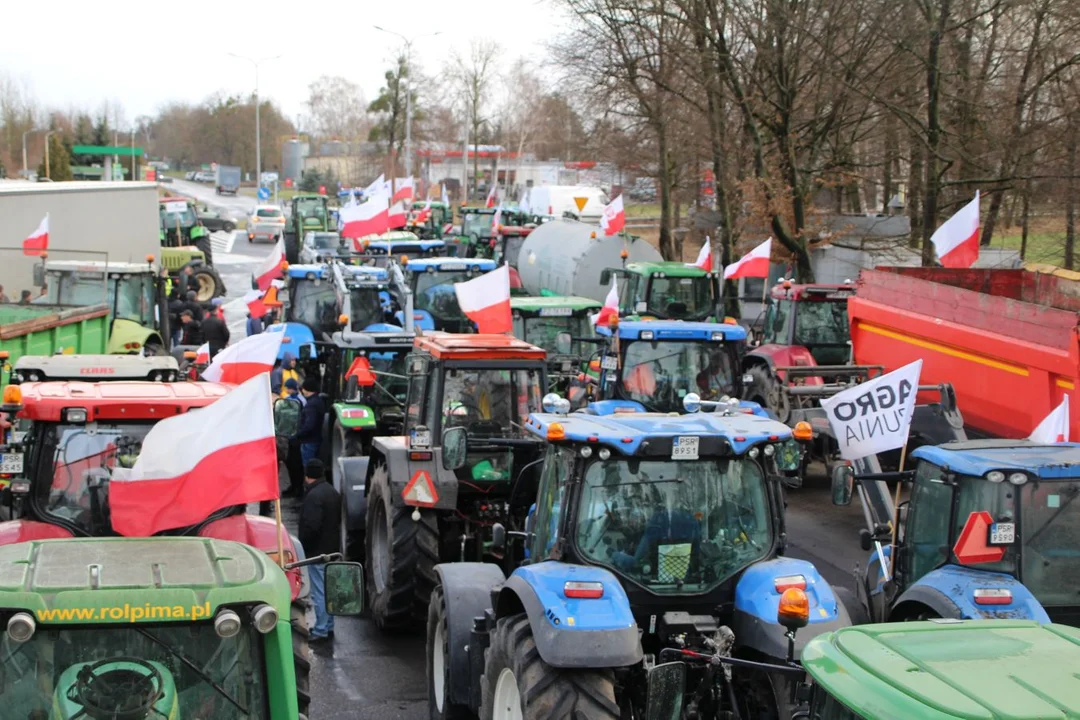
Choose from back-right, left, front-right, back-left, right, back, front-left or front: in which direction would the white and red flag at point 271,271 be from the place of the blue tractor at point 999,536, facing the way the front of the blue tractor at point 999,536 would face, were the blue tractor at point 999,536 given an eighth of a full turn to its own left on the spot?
front-right

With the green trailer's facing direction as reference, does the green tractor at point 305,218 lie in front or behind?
in front

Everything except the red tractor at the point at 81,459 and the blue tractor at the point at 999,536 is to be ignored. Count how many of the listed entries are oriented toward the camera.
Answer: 0

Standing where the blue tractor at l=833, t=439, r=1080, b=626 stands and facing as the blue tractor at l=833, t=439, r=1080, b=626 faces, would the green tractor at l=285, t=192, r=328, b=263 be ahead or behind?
ahead

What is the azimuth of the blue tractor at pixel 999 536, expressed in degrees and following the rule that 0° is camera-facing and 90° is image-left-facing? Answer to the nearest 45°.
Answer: approximately 135°

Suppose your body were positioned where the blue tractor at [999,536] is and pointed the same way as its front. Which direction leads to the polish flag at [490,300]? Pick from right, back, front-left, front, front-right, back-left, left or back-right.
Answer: front

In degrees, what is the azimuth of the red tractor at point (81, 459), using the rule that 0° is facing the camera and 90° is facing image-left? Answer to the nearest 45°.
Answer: approximately 180°
